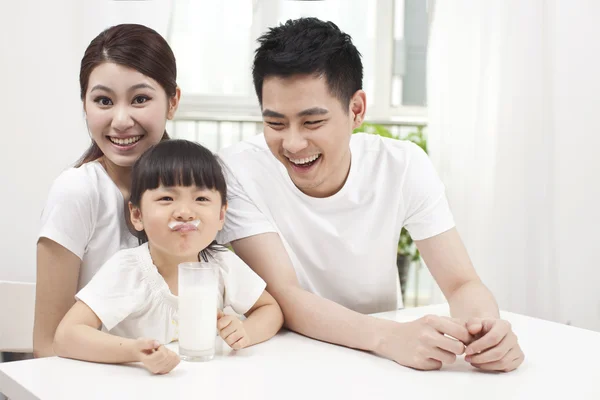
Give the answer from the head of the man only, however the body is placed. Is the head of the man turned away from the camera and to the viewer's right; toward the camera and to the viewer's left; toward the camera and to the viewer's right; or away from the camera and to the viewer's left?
toward the camera and to the viewer's left

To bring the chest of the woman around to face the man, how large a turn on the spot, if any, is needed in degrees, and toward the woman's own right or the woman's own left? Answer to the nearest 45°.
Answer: approximately 45° to the woman's own left

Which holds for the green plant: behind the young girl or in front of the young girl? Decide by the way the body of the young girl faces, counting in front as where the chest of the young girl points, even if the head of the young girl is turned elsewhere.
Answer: behind

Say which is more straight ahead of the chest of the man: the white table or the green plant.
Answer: the white table

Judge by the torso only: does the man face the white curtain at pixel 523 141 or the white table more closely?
the white table

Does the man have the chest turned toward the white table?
yes

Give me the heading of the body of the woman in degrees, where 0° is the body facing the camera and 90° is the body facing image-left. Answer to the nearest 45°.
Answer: approximately 315°

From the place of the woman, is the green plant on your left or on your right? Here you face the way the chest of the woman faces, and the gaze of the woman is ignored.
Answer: on your left

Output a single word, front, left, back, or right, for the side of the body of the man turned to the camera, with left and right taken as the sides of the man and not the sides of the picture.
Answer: front

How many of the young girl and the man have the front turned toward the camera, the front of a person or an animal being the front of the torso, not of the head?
2

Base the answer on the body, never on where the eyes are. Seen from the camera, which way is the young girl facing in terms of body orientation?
toward the camera
